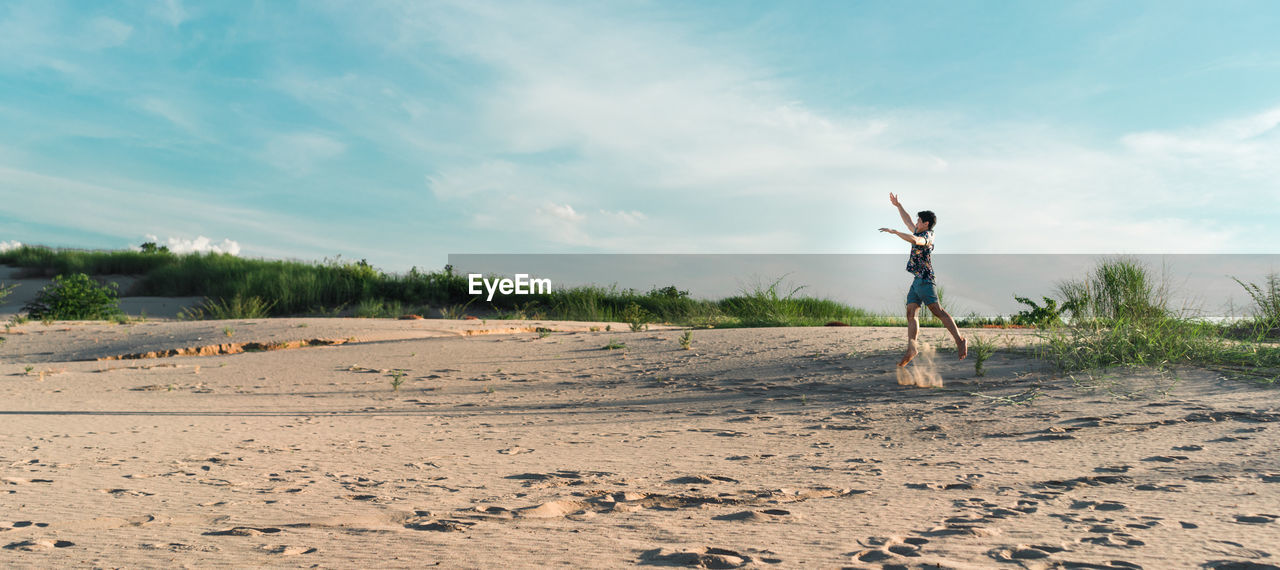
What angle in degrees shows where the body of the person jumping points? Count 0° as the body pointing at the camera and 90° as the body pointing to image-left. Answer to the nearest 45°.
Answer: approximately 90°

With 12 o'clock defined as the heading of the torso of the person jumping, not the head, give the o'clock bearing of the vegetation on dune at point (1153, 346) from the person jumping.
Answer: The vegetation on dune is roughly at 5 o'clock from the person jumping.

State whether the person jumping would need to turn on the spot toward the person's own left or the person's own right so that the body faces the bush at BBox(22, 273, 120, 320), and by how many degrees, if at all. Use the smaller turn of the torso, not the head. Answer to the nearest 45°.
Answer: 0° — they already face it

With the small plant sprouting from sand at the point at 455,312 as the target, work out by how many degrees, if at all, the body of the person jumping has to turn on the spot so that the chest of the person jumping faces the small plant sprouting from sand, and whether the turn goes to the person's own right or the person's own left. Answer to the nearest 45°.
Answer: approximately 45° to the person's own right

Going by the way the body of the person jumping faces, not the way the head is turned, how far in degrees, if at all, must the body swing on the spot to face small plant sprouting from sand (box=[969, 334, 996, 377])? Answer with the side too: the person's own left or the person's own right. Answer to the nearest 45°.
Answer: approximately 135° to the person's own right

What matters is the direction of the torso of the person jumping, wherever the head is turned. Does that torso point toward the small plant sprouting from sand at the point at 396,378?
yes

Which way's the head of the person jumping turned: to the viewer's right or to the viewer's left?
to the viewer's left
